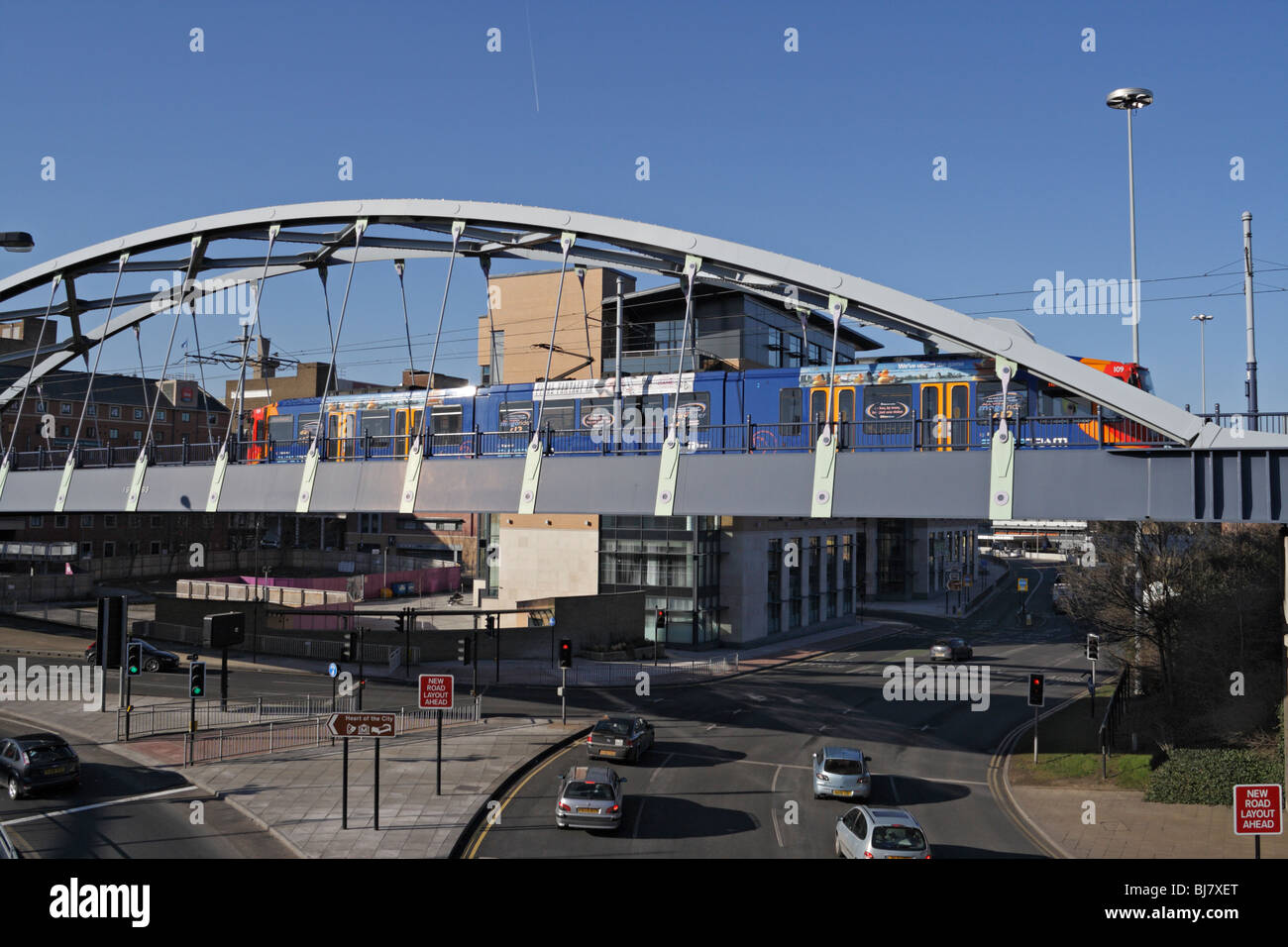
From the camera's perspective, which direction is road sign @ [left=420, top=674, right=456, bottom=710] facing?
toward the camera

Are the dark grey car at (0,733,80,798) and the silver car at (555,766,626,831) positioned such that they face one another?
no

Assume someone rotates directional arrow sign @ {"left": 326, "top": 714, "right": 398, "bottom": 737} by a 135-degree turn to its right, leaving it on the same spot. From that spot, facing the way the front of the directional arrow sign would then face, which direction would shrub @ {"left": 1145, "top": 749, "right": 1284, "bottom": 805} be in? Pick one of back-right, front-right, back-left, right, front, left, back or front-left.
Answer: back-right

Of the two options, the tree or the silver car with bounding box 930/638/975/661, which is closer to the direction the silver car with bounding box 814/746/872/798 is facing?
the silver car

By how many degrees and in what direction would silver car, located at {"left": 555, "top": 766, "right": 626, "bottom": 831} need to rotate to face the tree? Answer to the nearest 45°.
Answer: approximately 45° to its right

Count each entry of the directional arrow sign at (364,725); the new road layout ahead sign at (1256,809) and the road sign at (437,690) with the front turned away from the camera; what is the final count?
0

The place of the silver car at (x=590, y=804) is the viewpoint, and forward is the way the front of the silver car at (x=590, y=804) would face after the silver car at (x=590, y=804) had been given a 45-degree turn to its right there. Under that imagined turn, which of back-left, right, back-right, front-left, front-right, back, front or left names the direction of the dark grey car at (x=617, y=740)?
front-left

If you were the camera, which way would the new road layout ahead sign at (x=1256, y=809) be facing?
facing the viewer

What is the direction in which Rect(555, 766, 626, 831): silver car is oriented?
away from the camera

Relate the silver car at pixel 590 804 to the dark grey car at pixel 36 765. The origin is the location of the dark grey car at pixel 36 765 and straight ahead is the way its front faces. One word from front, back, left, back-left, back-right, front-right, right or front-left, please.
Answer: back

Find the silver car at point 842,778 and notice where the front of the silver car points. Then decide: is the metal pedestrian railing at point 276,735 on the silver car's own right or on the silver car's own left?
on the silver car's own left

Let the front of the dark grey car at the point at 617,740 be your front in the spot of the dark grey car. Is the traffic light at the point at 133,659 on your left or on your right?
on your left
